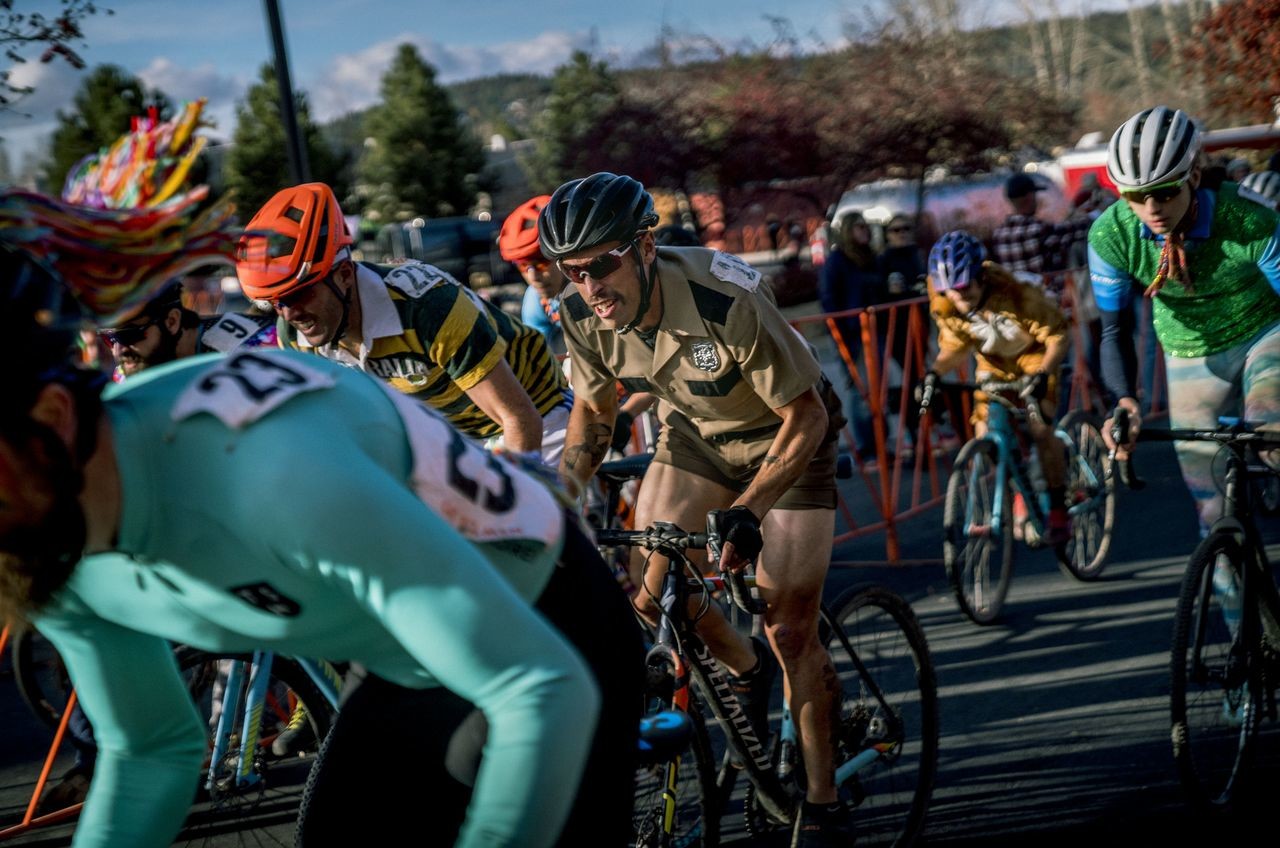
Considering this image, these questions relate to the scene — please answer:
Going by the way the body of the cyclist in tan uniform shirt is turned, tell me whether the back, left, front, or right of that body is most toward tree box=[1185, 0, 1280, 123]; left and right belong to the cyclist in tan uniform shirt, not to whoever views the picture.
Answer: back

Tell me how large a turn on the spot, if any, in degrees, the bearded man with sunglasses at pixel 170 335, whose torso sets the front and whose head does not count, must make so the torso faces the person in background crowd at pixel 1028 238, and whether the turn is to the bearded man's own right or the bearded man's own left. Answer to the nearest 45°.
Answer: approximately 180°

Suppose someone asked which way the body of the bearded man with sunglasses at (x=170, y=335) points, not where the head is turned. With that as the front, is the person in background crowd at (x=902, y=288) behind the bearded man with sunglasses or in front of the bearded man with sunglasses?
behind

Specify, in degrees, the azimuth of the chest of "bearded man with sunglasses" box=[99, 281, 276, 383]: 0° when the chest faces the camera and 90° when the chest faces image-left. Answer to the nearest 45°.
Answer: approximately 45°

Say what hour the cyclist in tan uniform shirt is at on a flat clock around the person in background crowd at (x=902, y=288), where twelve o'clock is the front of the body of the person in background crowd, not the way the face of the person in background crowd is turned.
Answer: The cyclist in tan uniform shirt is roughly at 12 o'clock from the person in background crowd.

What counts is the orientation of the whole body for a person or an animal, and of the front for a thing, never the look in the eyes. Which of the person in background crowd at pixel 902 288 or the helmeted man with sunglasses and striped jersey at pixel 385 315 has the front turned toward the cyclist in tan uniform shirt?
the person in background crowd

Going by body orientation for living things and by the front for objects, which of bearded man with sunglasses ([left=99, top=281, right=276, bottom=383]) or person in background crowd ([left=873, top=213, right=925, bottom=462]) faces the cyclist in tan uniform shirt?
the person in background crowd

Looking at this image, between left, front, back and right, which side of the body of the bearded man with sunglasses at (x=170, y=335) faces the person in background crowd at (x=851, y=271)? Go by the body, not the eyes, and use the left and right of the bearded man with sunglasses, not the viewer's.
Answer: back

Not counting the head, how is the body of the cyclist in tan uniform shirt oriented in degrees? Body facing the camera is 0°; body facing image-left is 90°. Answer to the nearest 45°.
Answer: approximately 45°

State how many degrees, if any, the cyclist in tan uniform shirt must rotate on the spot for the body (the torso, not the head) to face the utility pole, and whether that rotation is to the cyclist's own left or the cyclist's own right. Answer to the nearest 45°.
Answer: approximately 90° to the cyclist's own right
